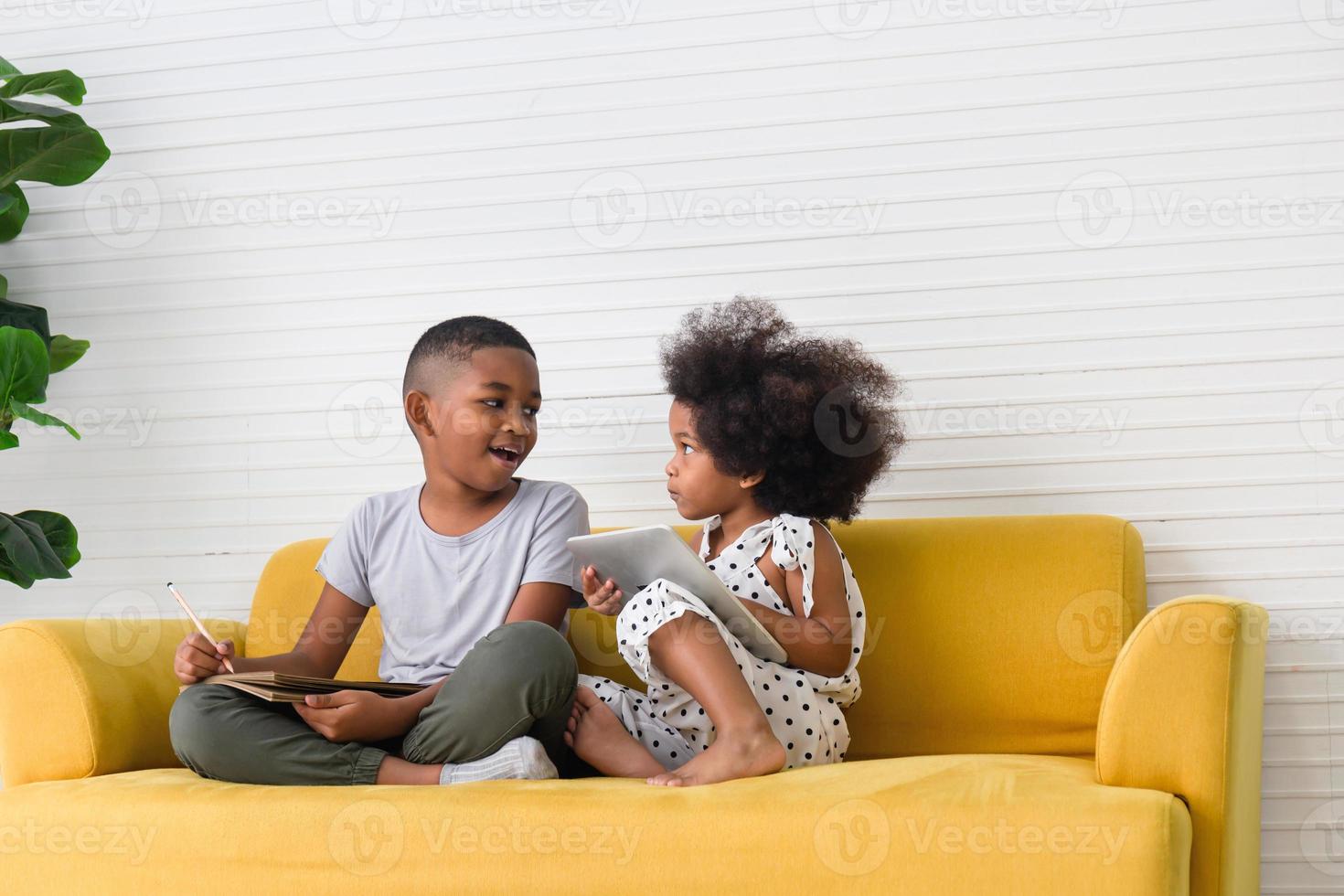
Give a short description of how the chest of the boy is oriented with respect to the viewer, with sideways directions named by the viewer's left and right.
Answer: facing the viewer

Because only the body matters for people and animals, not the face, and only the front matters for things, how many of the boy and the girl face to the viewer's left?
1

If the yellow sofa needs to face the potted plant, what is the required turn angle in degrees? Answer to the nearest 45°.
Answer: approximately 135° to its right

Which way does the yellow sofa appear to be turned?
toward the camera

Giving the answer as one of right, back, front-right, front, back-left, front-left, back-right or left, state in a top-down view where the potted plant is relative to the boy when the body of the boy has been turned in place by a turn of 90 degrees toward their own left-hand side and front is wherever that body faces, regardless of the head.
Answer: back-left

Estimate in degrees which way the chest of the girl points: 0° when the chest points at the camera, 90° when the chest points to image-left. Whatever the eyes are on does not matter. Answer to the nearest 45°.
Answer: approximately 90°

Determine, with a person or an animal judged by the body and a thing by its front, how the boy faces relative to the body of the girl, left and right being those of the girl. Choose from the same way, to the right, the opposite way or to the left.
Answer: to the left

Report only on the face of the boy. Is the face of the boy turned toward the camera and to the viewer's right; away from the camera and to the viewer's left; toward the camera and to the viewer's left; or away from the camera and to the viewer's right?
toward the camera and to the viewer's right

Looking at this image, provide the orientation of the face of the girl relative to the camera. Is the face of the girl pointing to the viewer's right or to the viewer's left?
to the viewer's left
